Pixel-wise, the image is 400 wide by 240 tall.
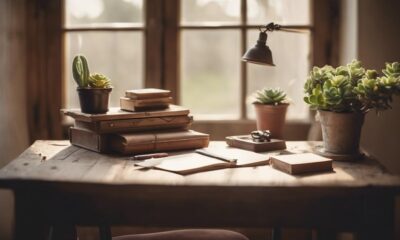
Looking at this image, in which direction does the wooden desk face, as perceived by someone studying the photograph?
facing the viewer
